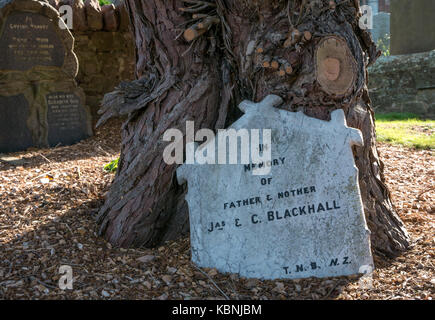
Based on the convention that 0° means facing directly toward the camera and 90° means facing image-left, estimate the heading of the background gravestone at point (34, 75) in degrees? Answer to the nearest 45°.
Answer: approximately 0°

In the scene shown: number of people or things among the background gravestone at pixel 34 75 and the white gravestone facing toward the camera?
2

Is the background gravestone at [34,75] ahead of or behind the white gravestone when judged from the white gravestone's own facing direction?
behind

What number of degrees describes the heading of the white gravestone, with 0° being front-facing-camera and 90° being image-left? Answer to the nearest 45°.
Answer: approximately 0°
